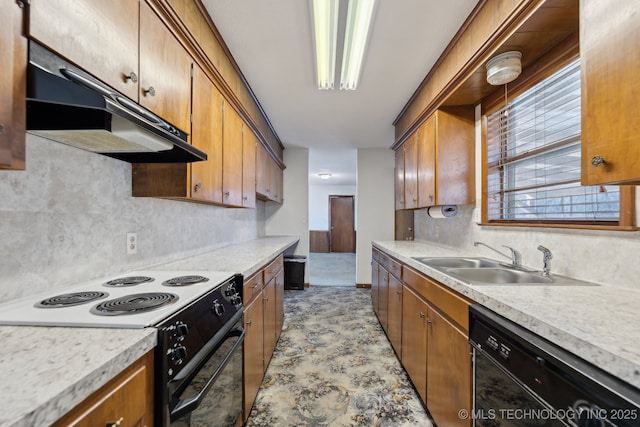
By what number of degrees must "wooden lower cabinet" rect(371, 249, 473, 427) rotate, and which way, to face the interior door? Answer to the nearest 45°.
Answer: approximately 90° to its right

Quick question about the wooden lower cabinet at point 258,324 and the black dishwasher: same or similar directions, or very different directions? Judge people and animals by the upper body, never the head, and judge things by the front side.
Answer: very different directions

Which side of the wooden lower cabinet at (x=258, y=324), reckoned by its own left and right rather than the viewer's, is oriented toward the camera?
right

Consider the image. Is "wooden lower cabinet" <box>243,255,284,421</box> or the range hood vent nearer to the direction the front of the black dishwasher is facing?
the range hood vent

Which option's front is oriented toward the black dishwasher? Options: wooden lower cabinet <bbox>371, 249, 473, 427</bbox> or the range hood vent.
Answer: the range hood vent

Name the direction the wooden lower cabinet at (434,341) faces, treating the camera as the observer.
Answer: facing to the left of the viewer

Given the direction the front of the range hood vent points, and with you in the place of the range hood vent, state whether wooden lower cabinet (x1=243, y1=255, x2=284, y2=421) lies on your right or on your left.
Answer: on your left

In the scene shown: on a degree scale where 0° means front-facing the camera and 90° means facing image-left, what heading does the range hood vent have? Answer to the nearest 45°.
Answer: approximately 315°

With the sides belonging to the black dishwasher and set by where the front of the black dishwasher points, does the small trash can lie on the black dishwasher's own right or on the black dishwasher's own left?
on the black dishwasher's own right

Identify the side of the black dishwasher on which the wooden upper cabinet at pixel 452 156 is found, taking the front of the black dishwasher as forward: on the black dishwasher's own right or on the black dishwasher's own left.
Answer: on the black dishwasher's own right
